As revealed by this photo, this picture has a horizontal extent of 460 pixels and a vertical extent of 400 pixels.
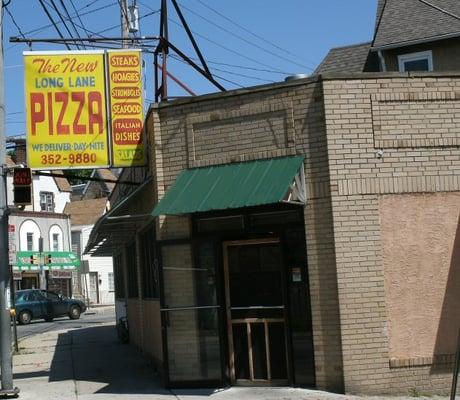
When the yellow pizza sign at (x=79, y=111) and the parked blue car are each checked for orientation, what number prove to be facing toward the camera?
1

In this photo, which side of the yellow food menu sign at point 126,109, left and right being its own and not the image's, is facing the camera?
front

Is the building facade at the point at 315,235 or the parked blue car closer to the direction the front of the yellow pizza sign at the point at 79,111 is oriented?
the building facade

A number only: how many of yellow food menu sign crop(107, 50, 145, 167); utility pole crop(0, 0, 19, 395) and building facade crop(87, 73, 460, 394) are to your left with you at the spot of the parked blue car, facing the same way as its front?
0

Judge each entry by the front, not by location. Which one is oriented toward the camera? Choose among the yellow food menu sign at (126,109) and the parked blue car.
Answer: the yellow food menu sign

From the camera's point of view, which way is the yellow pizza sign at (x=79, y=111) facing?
toward the camera

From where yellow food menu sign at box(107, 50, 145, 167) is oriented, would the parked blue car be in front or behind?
behind

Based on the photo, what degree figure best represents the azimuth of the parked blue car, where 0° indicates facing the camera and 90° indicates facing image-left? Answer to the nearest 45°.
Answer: approximately 225°

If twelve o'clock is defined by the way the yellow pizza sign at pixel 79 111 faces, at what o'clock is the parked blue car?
The parked blue car is roughly at 6 o'clock from the yellow pizza sign.

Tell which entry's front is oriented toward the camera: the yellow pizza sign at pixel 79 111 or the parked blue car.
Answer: the yellow pizza sign
